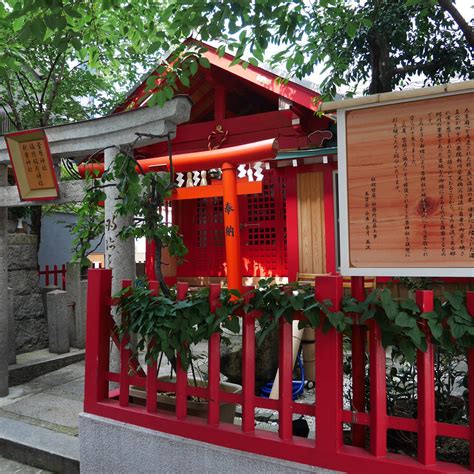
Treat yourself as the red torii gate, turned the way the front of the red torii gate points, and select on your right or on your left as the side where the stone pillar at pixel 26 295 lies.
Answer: on your right

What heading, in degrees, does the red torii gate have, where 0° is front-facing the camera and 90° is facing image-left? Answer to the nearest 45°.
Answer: approximately 45°

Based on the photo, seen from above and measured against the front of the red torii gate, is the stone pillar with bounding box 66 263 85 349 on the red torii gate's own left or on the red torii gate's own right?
on the red torii gate's own right

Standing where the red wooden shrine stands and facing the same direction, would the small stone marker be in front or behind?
in front

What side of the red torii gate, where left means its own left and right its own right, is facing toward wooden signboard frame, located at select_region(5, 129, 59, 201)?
front

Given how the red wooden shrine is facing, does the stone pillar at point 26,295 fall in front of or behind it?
in front

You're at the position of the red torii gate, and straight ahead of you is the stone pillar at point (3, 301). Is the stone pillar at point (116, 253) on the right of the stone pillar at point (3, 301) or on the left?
left

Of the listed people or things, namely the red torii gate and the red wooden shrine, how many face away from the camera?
0

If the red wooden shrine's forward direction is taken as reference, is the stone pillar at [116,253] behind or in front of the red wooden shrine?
in front

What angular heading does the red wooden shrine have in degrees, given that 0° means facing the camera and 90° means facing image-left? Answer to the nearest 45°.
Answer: approximately 45°
